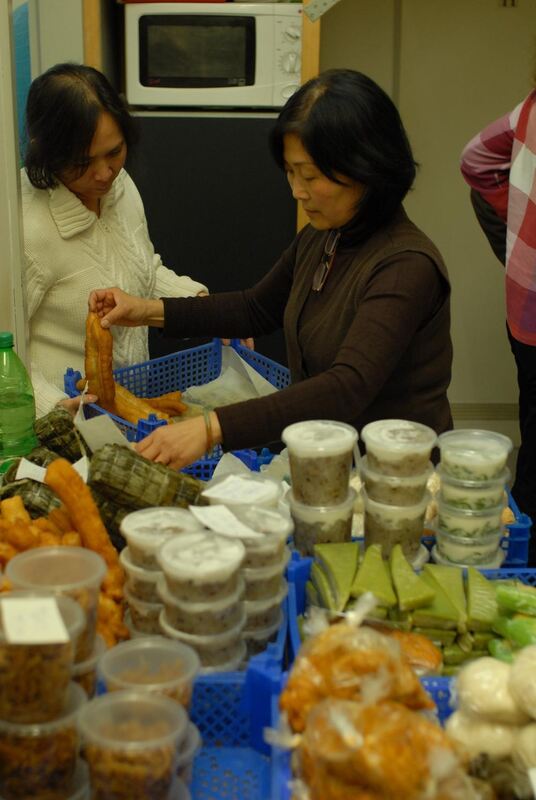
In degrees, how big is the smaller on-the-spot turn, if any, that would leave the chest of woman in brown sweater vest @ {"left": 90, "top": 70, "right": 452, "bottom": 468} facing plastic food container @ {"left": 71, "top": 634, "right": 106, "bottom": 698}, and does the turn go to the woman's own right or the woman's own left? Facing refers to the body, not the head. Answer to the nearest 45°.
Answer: approximately 45° to the woman's own left

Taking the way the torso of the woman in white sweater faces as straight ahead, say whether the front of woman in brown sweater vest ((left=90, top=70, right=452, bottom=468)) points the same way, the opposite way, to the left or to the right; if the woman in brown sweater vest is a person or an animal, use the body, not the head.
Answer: to the right

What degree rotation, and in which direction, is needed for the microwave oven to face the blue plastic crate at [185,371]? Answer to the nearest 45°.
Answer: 0° — it already faces it

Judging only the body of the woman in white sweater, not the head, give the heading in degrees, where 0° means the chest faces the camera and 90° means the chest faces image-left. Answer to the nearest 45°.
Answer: approximately 315°

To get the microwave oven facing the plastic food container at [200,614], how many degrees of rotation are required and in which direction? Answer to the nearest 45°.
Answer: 0° — it already faces it

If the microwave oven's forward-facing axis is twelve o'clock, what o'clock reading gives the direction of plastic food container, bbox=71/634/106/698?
The plastic food container is roughly at 12 o'clock from the microwave oven.
